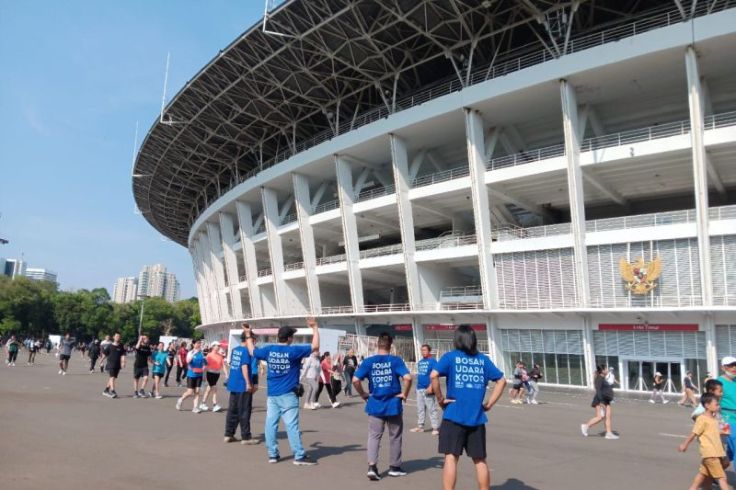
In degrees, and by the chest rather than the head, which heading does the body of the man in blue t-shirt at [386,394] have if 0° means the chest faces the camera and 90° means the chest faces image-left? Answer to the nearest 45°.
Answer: approximately 180°

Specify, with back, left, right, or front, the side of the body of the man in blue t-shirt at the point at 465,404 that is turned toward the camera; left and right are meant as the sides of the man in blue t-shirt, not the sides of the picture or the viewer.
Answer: back

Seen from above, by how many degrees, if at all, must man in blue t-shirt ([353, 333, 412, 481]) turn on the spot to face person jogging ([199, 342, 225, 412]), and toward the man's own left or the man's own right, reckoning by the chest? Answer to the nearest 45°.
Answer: approximately 45° to the man's own left

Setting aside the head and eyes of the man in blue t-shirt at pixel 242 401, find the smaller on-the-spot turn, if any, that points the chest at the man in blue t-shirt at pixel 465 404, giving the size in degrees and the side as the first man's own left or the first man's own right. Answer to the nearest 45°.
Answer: approximately 90° to the first man's own right

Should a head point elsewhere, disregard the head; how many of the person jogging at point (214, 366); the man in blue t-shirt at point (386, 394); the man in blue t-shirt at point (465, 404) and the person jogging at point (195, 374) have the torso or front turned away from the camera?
2

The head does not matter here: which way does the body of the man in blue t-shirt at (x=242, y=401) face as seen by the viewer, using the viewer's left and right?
facing away from the viewer and to the right of the viewer

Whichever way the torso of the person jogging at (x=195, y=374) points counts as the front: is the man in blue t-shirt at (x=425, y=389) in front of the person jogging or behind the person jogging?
in front

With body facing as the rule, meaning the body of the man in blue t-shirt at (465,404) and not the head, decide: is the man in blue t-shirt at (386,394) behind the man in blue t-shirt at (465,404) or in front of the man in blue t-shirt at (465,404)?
in front

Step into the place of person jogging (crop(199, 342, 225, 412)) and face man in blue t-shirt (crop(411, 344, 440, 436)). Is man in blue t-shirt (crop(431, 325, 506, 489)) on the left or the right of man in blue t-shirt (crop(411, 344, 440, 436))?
right
